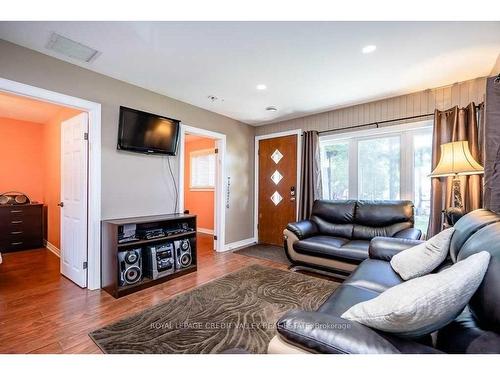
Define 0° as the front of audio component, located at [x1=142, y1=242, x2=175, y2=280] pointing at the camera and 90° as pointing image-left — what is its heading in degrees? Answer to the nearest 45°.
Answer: approximately 315°

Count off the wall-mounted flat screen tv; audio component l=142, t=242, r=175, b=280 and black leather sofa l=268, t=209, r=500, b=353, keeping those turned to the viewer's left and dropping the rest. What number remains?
1

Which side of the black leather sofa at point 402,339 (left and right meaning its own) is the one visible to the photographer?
left

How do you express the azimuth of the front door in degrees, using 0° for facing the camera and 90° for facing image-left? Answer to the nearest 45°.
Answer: approximately 45°

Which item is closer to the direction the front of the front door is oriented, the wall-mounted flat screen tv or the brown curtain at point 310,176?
the wall-mounted flat screen tv

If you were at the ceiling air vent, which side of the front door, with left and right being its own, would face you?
front

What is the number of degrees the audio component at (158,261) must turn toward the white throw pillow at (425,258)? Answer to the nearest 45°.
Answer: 0° — it already faces it

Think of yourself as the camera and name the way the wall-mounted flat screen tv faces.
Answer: facing the viewer and to the right of the viewer

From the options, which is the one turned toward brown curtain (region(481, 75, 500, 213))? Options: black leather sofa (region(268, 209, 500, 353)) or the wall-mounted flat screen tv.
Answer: the wall-mounted flat screen tv

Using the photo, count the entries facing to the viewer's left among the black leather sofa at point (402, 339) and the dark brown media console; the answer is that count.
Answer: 1
